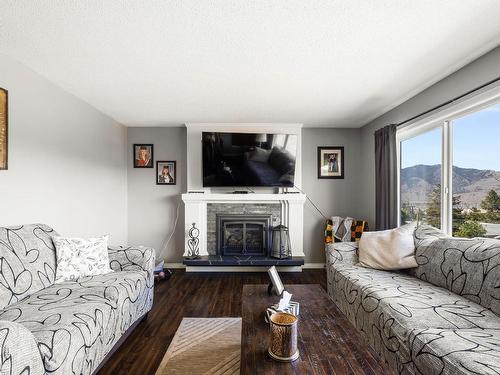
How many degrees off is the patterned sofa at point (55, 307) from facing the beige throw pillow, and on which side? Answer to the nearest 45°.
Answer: approximately 45° to its left

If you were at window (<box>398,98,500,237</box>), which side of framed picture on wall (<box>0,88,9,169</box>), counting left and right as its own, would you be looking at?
front

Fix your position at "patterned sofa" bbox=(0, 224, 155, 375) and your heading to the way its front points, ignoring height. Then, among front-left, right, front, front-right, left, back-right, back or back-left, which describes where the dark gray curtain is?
front-left

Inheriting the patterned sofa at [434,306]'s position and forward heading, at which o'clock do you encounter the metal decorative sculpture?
The metal decorative sculpture is roughly at 2 o'clock from the patterned sofa.

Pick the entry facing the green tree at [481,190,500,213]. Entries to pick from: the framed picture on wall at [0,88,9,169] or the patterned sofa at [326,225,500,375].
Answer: the framed picture on wall

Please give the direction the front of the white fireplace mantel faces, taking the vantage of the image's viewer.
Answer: facing the viewer

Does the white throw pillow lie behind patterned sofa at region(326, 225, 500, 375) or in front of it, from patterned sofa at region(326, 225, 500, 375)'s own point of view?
in front

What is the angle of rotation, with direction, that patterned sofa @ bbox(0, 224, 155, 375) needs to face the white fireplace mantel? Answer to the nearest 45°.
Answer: approximately 90° to its left

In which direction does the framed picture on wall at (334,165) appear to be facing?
toward the camera

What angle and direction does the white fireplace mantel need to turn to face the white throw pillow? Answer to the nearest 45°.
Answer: approximately 45° to its right

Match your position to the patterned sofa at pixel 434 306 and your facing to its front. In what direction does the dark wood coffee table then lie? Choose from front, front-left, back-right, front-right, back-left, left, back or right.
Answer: front

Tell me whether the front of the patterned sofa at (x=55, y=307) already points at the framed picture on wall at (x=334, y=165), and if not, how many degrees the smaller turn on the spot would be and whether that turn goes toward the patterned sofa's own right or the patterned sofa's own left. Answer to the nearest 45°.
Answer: approximately 45° to the patterned sofa's own left

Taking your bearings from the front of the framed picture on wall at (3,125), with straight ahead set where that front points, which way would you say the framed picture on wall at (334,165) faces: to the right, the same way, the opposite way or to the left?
to the right

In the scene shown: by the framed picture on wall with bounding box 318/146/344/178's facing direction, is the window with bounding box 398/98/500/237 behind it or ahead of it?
ahead

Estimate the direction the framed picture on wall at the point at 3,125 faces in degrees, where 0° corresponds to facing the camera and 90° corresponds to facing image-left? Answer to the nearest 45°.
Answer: approximately 315°

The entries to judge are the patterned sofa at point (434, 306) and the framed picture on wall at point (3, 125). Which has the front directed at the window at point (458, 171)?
the framed picture on wall

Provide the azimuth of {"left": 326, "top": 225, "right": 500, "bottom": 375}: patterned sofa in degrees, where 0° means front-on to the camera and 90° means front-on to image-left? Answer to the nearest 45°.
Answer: approximately 45°

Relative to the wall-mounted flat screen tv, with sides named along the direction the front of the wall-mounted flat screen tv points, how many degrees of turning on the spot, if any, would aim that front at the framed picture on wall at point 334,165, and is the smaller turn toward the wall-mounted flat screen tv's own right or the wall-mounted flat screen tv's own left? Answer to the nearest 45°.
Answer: approximately 90° to the wall-mounted flat screen tv's own left

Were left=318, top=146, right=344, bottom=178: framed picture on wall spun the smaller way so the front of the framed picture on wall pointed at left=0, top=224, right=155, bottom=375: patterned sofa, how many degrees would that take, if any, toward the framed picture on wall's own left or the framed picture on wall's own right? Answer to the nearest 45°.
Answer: approximately 45° to the framed picture on wall's own right

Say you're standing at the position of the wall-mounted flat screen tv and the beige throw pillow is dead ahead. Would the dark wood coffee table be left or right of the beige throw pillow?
right

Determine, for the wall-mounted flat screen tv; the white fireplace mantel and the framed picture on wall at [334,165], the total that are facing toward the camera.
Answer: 3
